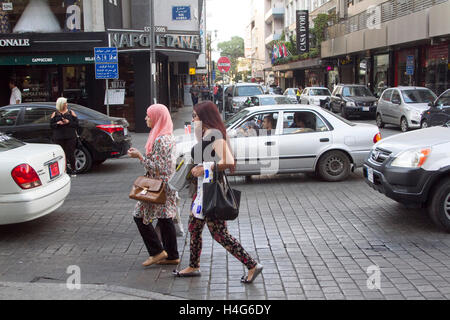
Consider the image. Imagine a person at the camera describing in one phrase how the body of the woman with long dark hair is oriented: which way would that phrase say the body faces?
to the viewer's left

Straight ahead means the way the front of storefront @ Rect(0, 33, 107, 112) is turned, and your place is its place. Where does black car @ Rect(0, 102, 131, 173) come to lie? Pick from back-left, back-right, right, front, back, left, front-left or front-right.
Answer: front

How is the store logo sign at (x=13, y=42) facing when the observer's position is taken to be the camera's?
facing the viewer

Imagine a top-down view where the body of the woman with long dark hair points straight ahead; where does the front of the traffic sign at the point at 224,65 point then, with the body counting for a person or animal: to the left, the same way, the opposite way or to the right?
to the left

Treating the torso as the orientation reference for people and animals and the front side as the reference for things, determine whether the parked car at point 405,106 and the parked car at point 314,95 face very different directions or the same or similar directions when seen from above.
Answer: same or similar directions

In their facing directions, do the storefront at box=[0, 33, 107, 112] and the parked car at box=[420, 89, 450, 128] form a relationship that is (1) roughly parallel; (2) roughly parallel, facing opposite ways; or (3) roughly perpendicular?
roughly perpendicular

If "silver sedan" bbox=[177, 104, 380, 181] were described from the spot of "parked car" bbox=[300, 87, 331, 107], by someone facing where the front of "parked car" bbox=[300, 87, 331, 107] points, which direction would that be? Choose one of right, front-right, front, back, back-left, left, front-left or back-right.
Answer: front-right

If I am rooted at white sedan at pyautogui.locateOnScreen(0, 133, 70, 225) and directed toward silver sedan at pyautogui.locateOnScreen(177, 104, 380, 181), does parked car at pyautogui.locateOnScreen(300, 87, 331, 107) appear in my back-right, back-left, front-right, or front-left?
front-left

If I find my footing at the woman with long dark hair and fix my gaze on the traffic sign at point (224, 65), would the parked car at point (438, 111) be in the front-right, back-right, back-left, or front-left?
front-right

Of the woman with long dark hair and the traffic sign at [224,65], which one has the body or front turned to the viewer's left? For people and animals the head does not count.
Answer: the woman with long dark hair

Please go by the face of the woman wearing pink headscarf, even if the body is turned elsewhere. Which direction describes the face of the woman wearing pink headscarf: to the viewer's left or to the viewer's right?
to the viewer's left

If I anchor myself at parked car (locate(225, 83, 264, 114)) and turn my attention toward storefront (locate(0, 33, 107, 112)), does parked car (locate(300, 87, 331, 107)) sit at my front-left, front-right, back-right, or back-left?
back-right

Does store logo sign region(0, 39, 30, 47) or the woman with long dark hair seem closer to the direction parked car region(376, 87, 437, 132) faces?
the woman with long dark hair

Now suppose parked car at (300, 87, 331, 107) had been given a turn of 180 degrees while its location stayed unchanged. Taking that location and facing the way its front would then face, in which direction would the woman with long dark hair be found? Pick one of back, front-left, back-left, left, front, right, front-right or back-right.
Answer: back-left

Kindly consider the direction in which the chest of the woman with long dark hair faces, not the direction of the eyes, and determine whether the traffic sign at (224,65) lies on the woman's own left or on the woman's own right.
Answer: on the woman's own right

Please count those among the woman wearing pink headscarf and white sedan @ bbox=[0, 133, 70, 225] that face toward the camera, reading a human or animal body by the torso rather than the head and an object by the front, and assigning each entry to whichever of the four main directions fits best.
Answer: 0

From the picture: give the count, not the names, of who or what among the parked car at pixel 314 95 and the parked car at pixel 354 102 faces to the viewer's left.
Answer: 0

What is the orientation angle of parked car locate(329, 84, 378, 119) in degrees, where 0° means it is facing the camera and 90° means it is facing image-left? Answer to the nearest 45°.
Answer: approximately 315°

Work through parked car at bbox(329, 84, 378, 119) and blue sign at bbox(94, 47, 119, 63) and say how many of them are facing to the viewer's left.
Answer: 0
